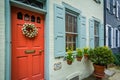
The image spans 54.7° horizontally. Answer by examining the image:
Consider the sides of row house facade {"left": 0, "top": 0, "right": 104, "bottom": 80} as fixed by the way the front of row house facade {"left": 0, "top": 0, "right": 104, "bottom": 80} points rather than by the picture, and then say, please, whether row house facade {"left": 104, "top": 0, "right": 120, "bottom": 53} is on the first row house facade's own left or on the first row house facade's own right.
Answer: on the first row house facade's own left

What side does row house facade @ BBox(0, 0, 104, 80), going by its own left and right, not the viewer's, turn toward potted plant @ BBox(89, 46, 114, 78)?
left
